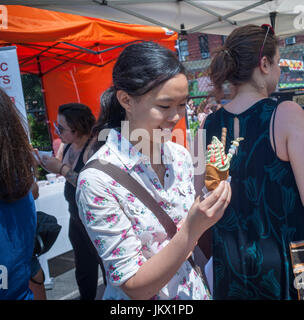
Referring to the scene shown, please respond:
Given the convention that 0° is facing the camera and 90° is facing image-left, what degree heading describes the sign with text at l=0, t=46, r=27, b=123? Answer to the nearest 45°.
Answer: approximately 0°

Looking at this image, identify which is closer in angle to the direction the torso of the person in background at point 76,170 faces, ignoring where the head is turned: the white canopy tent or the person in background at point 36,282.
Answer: the person in background

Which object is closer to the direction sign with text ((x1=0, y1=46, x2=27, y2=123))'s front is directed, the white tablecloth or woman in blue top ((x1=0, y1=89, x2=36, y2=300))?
the woman in blue top

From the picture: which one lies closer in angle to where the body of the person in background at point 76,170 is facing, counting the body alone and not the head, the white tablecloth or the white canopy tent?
the white tablecloth

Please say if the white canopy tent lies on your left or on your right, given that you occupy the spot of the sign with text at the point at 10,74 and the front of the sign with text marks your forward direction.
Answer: on your left

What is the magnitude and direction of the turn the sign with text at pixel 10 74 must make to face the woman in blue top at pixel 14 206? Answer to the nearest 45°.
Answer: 0° — it already faces them
